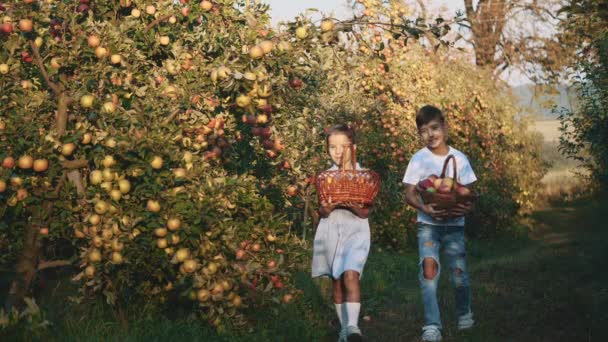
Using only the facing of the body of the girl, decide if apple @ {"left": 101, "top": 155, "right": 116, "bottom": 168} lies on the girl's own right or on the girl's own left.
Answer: on the girl's own right

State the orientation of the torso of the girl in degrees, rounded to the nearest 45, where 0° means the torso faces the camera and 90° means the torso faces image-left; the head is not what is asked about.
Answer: approximately 0°

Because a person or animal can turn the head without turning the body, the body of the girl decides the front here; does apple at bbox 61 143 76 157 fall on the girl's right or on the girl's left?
on the girl's right

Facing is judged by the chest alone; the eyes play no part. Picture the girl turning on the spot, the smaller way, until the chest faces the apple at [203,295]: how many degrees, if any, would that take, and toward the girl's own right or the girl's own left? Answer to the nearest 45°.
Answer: approximately 45° to the girl's own right

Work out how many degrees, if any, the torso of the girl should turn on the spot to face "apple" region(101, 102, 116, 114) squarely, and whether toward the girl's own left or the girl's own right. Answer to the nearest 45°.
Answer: approximately 45° to the girl's own right

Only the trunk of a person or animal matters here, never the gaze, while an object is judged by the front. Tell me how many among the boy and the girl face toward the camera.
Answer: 2

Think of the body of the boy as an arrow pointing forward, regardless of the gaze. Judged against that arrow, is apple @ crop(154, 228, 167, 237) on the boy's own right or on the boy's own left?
on the boy's own right
